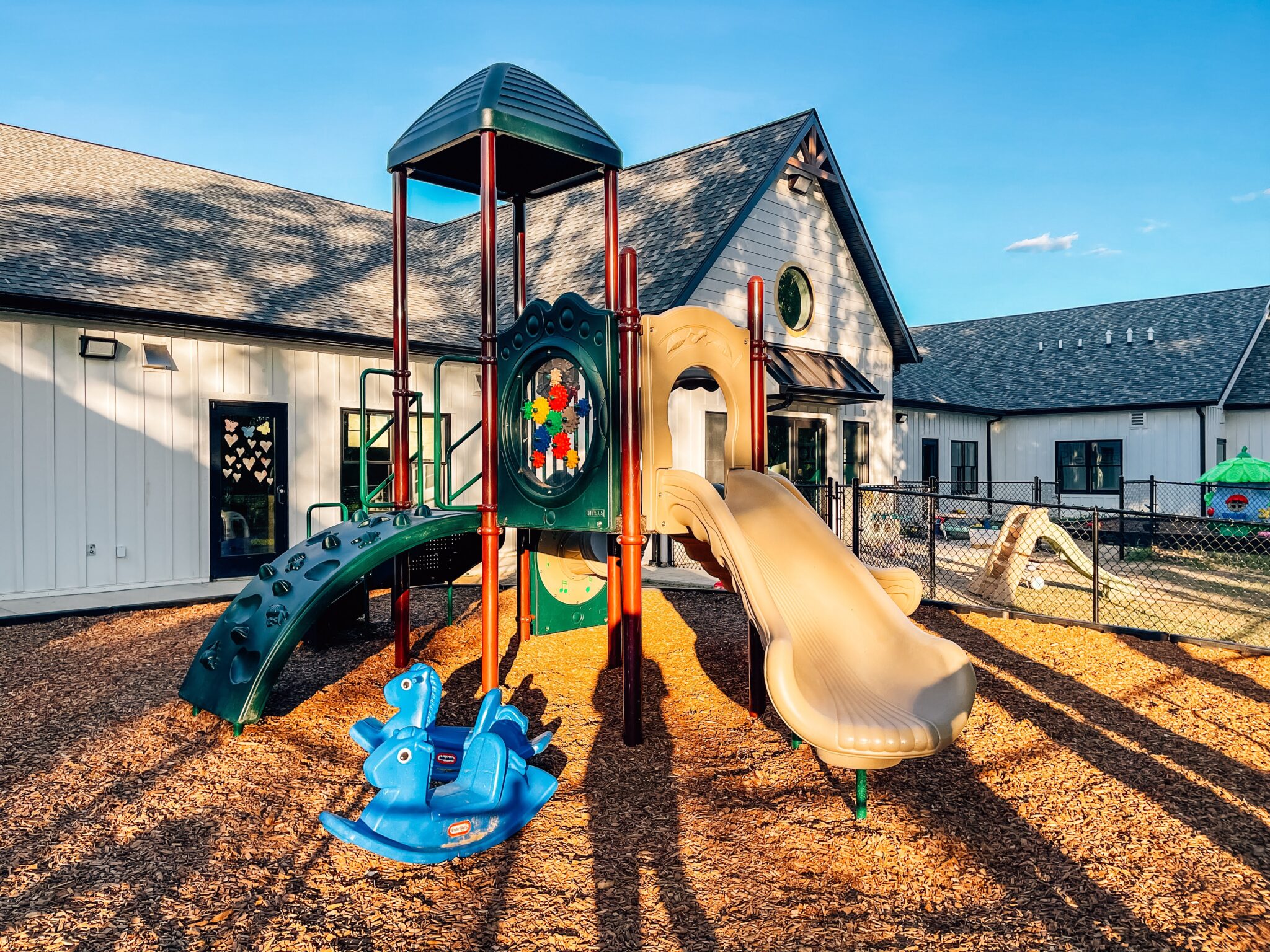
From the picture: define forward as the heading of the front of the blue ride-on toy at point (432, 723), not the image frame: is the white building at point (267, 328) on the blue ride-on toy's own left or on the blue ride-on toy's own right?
on the blue ride-on toy's own right

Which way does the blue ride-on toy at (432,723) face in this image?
to the viewer's left

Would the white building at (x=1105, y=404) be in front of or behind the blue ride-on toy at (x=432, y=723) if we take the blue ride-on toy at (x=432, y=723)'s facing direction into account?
behind

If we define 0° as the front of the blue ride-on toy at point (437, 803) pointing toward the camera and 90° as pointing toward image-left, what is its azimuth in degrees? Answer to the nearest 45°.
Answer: approximately 90°

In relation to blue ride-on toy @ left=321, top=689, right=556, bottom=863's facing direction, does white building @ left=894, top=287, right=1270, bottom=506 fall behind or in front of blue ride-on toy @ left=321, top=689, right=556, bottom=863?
behind

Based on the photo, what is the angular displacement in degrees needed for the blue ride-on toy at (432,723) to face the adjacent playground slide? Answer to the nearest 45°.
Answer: approximately 135° to its right

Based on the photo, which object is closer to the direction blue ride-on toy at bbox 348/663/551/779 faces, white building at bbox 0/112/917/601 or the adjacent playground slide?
the white building

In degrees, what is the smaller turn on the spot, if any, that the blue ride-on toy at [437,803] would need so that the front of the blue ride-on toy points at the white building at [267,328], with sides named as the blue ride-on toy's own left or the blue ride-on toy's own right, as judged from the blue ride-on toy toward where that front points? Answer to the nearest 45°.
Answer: approximately 90° to the blue ride-on toy's own right
